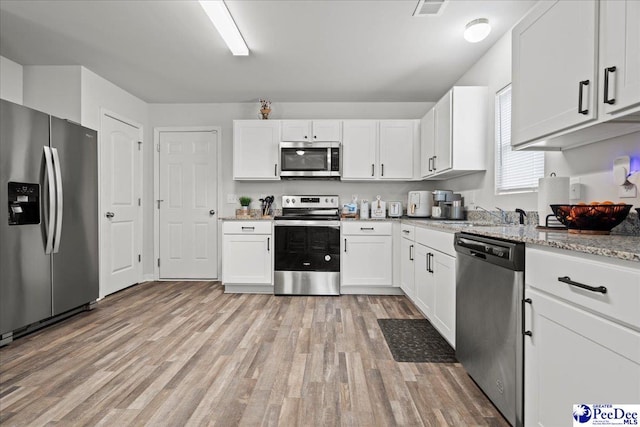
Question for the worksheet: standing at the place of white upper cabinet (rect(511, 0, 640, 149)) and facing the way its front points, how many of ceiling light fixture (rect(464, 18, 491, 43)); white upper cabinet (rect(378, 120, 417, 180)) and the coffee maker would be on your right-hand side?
3

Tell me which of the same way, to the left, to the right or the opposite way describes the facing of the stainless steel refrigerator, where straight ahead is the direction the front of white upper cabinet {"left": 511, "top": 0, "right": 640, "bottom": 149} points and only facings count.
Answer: the opposite way

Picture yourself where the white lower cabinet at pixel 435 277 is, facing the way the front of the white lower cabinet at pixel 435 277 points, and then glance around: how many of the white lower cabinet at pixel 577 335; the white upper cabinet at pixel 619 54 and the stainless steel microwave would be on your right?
1

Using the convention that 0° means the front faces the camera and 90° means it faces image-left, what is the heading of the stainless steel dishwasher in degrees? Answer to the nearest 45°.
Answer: approximately 45°

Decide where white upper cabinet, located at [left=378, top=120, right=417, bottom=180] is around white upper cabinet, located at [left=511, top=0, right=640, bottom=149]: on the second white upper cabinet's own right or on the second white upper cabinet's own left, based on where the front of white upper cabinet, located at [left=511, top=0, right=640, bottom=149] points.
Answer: on the second white upper cabinet's own right

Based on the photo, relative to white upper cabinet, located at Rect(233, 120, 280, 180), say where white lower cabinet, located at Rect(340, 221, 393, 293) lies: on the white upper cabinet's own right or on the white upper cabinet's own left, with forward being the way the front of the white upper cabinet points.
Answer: on the white upper cabinet's own left

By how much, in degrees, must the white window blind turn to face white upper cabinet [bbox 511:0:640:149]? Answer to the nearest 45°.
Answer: approximately 45° to its left

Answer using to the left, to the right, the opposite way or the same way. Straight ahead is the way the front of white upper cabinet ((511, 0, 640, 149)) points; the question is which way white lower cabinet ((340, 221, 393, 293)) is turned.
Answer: to the left

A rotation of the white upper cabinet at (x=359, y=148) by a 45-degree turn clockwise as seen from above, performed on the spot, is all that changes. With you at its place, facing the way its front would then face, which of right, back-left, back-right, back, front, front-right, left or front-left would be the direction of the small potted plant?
front-right

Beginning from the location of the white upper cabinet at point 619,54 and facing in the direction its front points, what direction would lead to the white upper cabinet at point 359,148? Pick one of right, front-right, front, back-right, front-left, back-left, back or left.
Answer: right
